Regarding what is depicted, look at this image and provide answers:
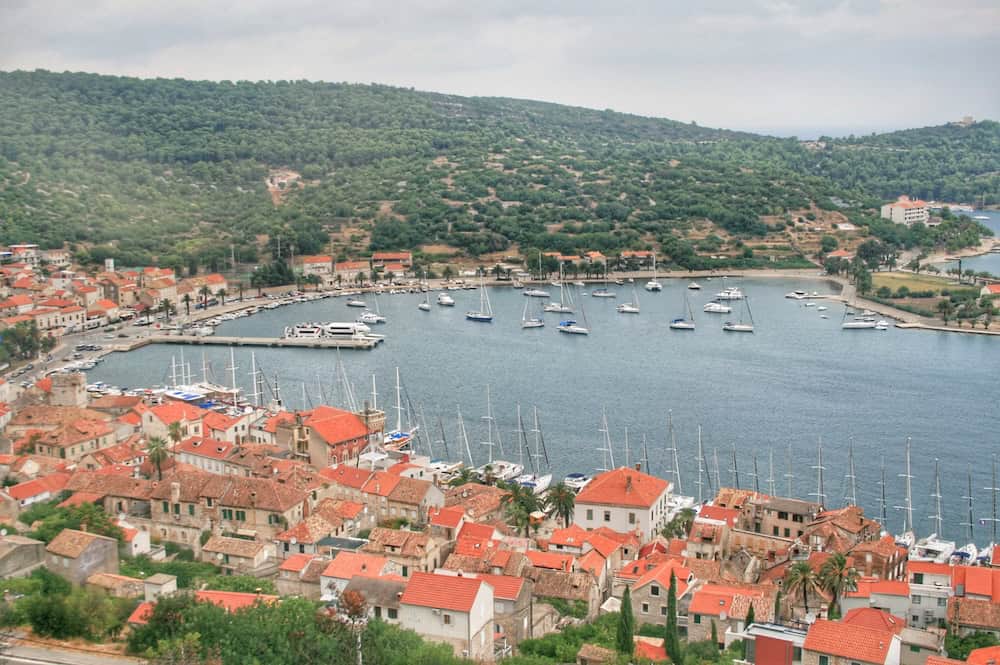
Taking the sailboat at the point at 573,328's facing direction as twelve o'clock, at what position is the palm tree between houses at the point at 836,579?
The palm tree between houses is roughly at 3 o'clock from the sailboat.

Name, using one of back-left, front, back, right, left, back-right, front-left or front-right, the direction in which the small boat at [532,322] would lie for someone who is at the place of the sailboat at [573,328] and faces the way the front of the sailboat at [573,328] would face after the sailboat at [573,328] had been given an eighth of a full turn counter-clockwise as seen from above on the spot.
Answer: left

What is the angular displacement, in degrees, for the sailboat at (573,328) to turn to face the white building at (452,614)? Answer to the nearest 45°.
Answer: approximately 90° to its right

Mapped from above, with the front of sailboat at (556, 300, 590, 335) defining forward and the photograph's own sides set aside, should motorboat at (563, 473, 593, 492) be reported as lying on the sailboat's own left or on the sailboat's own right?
on the sailboat's own right

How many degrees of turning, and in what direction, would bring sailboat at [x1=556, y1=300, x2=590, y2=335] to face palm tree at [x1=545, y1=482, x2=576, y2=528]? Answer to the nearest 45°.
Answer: approximately 90° to its right

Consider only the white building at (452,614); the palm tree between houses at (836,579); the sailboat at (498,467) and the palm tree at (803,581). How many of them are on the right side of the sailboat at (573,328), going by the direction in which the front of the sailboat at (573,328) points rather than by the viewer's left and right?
4

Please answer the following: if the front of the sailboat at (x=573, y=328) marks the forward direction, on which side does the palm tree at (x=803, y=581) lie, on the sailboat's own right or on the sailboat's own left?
on the sailboat's own right

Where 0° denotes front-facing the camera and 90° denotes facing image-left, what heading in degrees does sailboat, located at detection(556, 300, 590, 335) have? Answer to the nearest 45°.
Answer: approximately 270°

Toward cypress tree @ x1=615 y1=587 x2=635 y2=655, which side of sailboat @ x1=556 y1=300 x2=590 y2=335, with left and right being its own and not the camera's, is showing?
right

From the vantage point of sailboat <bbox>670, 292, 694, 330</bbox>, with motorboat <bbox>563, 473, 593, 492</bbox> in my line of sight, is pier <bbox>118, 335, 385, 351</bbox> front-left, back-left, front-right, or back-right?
front-right
